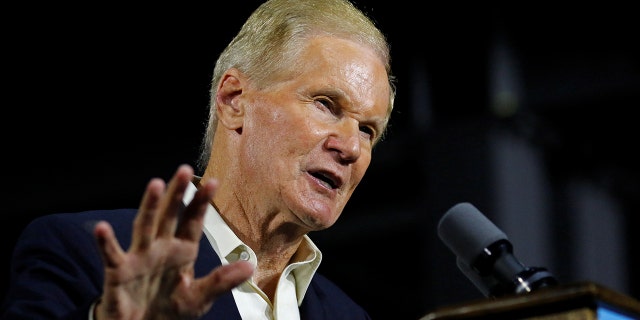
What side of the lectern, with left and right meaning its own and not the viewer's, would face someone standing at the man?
back

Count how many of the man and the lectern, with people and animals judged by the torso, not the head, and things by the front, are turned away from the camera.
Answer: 0

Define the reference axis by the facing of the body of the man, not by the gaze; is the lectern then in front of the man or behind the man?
in front

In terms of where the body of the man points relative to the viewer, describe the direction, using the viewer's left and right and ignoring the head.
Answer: facing the viewer and to the right of the viewer

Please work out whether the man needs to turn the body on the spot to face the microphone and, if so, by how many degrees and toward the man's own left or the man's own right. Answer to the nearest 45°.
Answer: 0° — they already face it

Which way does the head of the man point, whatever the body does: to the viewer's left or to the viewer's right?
to the viewer's right
